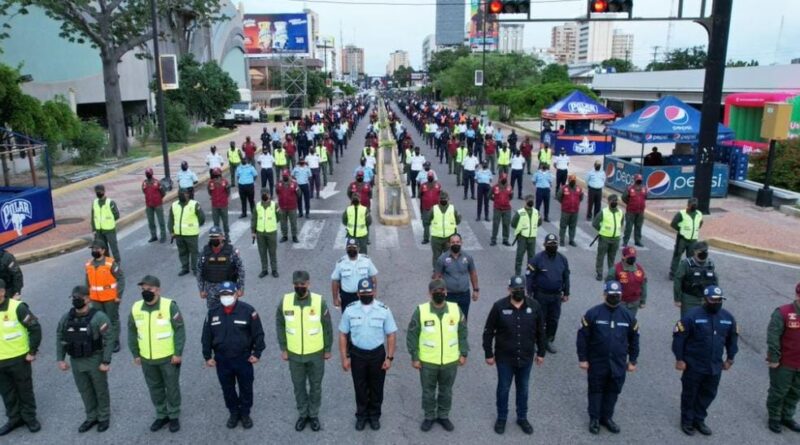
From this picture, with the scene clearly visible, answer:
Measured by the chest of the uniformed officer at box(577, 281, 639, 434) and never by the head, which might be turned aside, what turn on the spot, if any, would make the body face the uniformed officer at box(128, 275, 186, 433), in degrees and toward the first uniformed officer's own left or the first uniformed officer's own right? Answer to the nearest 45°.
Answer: approximately 90° to the first uniformed officer's own right

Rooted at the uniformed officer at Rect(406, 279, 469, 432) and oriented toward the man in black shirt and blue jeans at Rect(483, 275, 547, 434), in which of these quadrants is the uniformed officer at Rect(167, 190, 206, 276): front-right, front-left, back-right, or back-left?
back-left

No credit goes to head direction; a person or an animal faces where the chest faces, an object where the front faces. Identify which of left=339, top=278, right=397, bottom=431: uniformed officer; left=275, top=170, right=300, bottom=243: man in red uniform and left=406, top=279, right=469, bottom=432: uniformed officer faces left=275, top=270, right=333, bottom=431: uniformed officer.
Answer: the man in red uniform

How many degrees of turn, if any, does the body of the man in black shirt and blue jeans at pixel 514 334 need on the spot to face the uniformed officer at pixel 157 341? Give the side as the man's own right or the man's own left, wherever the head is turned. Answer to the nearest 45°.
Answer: approximately 90° to the man's own right

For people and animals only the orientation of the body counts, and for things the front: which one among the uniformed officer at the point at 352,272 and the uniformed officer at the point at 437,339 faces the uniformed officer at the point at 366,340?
the uniformed officer at the point at 352,272

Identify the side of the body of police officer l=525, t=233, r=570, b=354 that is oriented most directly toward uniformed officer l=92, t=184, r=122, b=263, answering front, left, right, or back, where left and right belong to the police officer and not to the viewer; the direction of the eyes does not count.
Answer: right

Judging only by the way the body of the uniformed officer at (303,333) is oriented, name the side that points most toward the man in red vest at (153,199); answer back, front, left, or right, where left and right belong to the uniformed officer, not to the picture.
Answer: back

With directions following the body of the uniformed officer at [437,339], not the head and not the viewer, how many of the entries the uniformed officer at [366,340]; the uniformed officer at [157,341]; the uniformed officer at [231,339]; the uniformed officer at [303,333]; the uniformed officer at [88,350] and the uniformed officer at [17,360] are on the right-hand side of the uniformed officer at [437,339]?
6
